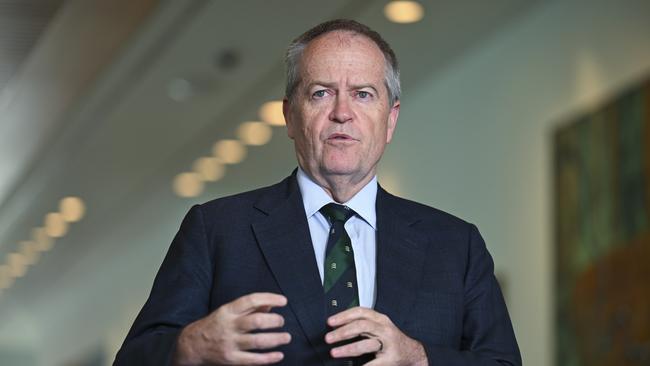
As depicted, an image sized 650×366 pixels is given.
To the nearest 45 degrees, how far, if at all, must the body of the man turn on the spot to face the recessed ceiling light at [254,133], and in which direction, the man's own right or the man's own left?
approximately 180°

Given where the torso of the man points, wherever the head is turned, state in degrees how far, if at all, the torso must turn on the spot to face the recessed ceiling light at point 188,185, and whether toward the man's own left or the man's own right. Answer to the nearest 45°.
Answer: approximately 180°

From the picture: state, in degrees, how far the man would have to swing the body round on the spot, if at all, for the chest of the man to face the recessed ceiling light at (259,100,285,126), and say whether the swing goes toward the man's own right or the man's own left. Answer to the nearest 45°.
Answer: approximately 180°

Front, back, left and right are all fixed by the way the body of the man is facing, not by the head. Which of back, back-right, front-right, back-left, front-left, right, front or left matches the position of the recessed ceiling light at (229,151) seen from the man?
back

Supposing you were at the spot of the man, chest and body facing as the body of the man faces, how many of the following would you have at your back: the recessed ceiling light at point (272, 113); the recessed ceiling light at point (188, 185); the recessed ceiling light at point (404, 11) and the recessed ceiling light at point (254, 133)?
4

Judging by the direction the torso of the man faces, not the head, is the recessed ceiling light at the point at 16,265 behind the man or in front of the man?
behind

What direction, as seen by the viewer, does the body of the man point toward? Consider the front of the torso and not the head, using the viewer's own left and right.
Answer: facing the viewer

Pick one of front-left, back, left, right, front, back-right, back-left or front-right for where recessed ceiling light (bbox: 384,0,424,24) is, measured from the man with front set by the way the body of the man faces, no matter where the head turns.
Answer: back
